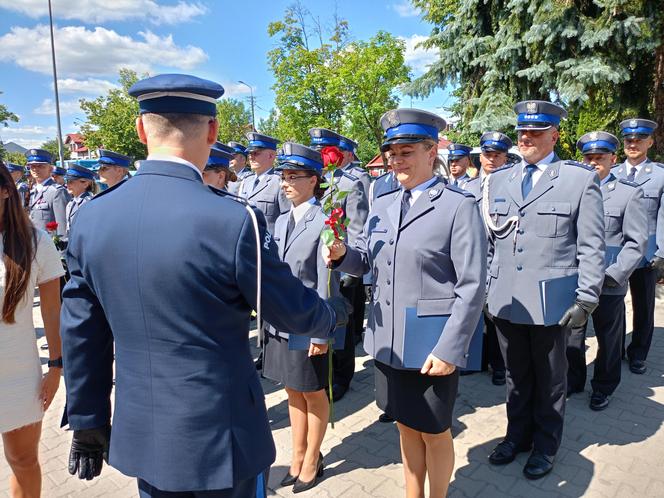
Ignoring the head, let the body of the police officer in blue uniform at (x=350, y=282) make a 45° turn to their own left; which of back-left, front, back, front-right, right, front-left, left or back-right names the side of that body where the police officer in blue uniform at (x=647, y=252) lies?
left

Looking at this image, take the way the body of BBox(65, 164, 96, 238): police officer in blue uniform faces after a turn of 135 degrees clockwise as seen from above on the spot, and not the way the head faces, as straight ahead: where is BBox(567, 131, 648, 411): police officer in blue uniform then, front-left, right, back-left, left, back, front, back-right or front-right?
back-right

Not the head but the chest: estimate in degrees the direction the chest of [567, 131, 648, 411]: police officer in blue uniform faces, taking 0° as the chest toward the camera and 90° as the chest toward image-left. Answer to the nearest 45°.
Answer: approximately 45°

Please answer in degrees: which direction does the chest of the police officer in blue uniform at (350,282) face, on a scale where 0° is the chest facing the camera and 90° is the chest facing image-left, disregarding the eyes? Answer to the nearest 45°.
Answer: approximately 45°

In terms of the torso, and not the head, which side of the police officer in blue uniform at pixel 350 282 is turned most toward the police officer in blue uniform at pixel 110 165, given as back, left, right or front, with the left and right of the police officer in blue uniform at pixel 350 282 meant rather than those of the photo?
right

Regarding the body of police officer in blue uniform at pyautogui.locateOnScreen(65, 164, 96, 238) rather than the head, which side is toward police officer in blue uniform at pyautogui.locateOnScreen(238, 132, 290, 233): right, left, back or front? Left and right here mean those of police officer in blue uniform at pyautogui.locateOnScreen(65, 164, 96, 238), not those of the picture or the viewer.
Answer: left

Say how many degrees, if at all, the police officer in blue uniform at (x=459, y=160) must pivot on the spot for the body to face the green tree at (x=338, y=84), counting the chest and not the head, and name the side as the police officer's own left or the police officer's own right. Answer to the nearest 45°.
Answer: approximately 135° to the police officer's own right

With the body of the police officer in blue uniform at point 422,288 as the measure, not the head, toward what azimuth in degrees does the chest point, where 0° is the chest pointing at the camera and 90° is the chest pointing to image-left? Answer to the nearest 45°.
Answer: approximately 45°

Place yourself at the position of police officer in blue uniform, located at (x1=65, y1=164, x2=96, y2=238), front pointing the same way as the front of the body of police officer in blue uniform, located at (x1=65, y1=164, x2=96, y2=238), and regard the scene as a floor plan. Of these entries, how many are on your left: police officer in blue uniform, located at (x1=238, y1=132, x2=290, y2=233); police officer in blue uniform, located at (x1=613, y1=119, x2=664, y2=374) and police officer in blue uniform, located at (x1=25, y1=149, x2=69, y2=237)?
2
